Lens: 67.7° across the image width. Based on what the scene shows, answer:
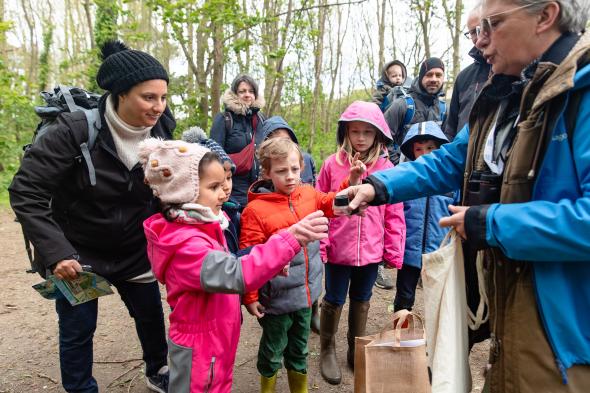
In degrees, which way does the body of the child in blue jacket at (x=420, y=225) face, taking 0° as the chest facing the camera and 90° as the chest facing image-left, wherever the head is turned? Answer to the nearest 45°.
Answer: approximately 0°

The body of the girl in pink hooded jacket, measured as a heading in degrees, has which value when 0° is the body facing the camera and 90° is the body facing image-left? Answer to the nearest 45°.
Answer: approximately 0°

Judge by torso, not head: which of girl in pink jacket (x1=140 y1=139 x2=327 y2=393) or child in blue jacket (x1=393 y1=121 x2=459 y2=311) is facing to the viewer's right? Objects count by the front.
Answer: the girl in pink jacket

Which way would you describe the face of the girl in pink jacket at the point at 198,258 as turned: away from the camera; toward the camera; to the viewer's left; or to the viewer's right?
to the viewer's right

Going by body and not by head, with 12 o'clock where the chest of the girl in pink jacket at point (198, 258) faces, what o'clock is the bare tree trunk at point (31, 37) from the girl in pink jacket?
The bare tree trunk is roughly at 8 o'clock from the girl in pink jacket.

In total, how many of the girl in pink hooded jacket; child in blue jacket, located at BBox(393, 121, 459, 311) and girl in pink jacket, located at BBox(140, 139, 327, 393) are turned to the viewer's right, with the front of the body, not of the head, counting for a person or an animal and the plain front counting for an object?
1

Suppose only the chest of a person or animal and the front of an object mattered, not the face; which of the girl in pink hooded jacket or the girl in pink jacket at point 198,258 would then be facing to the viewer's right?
the girl in pink jacket

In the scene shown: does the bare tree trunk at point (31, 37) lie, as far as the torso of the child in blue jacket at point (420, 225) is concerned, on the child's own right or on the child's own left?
on the child's own right

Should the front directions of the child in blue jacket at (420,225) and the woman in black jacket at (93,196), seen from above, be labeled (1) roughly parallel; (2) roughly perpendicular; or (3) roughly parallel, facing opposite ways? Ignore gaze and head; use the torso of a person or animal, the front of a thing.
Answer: roughly perpendicular

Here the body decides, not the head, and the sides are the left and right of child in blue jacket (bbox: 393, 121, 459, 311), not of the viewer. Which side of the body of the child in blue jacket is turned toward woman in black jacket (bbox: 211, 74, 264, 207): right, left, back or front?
right
